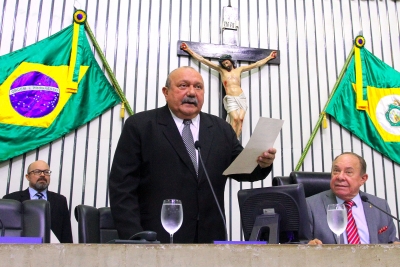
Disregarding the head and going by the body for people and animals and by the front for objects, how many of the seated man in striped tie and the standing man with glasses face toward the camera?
2

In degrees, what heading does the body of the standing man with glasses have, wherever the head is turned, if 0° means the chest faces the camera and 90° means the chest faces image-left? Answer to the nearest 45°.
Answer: approximately 0°

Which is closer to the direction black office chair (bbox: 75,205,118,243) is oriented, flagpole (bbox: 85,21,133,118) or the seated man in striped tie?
the seated man in striped tie

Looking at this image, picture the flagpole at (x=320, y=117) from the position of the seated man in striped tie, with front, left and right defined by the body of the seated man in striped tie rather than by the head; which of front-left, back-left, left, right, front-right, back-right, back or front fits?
back

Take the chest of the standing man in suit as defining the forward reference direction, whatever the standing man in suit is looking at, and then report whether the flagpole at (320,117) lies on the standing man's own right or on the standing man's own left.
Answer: on the standing man's own left
